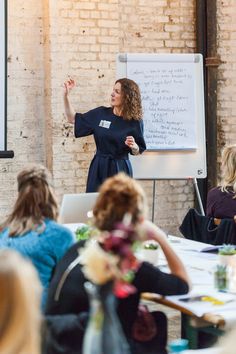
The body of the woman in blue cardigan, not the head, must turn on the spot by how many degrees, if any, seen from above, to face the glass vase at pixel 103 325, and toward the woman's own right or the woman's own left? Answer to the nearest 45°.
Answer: approximately 180°

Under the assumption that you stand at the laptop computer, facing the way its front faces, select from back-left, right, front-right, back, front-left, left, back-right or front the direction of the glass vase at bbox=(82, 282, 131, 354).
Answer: back

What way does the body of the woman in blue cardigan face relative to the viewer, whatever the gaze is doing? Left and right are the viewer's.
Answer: facing away from the viewer

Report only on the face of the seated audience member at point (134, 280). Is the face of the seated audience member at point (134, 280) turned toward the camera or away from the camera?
away from the camera

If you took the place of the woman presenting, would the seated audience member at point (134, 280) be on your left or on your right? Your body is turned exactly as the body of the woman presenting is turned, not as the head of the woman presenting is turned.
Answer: on your left

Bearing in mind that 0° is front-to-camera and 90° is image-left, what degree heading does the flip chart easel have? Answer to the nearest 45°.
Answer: approximately 0°

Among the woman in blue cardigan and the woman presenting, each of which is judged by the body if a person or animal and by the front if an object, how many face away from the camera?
1

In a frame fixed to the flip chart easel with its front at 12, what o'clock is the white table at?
The white table is roughly at 12 o'clock from the flip chart easel.

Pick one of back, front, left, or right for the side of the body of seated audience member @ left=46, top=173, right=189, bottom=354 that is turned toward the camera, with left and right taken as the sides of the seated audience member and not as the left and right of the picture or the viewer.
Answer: back

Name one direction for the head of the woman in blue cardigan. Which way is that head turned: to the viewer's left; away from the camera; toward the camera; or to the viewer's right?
away from the camera

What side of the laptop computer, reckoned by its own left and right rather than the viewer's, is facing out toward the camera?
back

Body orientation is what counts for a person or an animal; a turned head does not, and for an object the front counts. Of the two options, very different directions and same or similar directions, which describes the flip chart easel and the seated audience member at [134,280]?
very different directions

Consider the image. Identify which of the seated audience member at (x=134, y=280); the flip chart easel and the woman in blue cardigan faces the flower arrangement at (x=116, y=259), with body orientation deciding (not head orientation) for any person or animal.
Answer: the flip chart easel

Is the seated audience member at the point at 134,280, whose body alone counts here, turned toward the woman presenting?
yes
